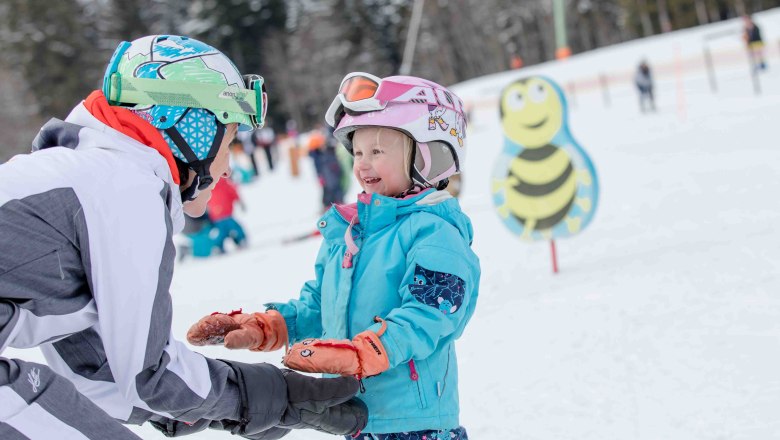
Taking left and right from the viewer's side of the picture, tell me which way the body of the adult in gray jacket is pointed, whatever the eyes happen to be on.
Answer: facing to the right of the viewer

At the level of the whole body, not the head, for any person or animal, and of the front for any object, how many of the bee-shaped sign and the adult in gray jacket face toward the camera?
1

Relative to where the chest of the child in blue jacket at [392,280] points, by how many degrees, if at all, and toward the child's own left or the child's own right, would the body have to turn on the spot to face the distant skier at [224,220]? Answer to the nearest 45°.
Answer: approximately 135° to the child's own right

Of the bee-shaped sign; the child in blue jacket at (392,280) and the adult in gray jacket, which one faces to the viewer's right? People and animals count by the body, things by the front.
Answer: the adult in gray jacket

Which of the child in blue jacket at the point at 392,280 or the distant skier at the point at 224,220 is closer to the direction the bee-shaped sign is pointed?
the child in blue jacket

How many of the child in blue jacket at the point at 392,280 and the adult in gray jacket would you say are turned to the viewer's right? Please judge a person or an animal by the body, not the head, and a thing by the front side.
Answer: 1

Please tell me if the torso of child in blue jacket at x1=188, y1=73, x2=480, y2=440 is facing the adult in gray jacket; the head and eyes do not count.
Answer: yes

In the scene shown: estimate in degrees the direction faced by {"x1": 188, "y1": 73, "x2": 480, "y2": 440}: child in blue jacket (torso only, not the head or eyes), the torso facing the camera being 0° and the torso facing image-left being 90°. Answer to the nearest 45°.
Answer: approximately 45°

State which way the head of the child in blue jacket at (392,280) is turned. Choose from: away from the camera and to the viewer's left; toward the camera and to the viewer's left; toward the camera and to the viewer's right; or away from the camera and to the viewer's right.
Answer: toward the camera and to the viewer's left

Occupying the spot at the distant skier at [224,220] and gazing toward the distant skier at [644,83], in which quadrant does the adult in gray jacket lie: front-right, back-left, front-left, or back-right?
back-right

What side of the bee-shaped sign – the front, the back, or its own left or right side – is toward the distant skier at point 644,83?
back

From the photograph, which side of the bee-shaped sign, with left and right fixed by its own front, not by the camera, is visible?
front

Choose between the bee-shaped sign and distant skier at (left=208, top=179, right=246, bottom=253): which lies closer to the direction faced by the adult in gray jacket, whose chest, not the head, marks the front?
the bee-shaped sign

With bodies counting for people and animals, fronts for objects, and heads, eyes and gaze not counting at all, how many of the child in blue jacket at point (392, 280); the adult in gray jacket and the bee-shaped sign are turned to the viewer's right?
1

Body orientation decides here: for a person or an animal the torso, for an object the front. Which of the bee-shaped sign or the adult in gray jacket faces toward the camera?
the bee-shaped sign

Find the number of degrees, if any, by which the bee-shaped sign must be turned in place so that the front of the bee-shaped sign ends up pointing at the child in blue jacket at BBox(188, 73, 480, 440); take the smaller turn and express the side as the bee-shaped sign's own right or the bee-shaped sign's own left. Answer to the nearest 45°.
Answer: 0° — it already faces them

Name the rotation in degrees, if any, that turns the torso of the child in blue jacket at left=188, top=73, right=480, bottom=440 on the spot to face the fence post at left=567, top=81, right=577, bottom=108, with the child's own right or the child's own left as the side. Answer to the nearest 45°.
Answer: approximately 135° to the child's own right
